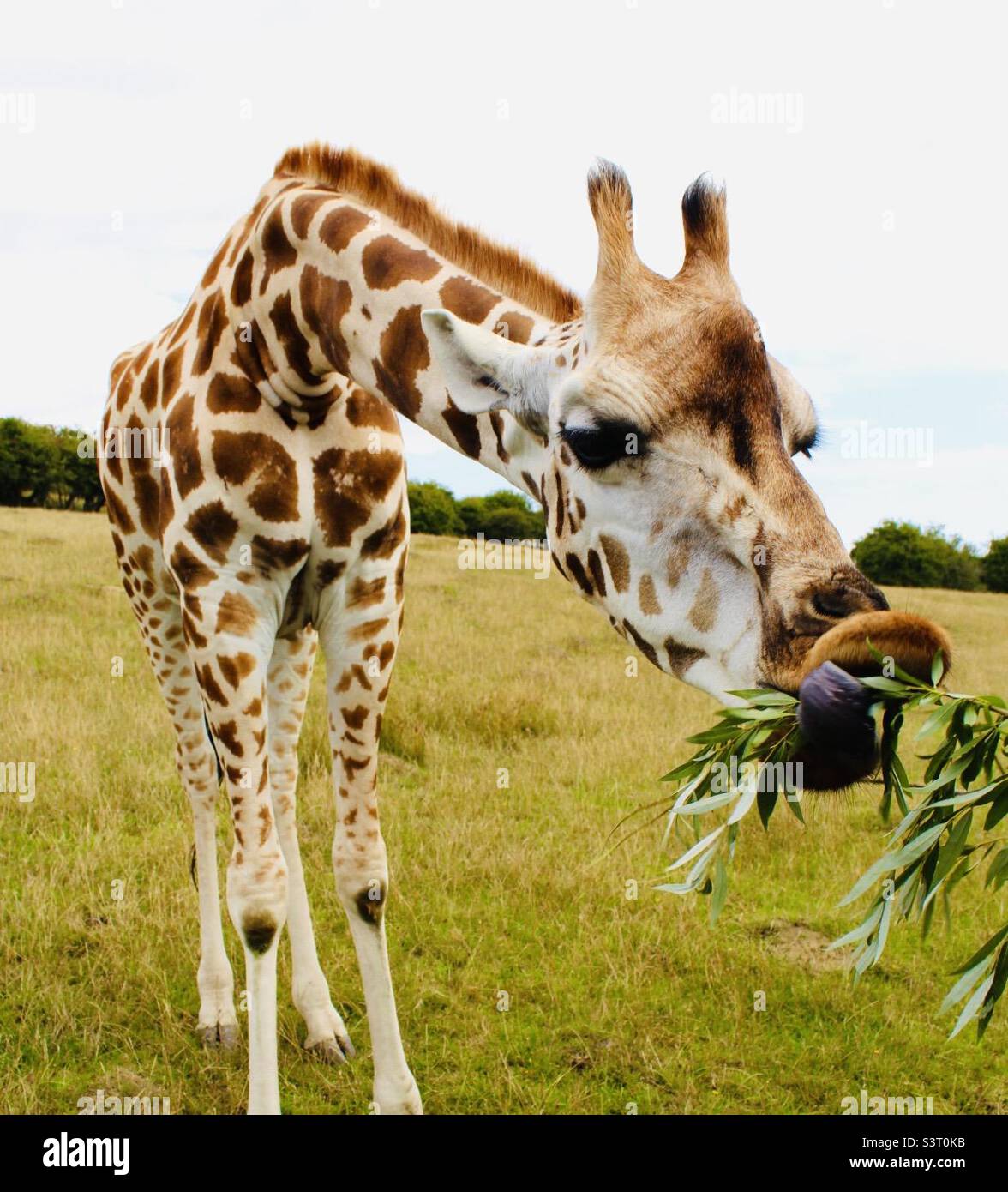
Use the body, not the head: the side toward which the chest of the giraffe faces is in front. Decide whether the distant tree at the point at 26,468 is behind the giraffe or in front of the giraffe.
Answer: behind

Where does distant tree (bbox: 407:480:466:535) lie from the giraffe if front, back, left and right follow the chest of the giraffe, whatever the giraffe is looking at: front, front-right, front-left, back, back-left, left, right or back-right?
back-left

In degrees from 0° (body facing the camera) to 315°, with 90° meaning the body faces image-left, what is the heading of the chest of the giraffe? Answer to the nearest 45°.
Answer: approximately 315°

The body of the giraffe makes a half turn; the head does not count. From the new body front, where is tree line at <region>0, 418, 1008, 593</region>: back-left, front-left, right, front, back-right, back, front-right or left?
front-right

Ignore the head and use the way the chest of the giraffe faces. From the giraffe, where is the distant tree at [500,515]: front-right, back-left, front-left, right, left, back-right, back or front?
back-left
